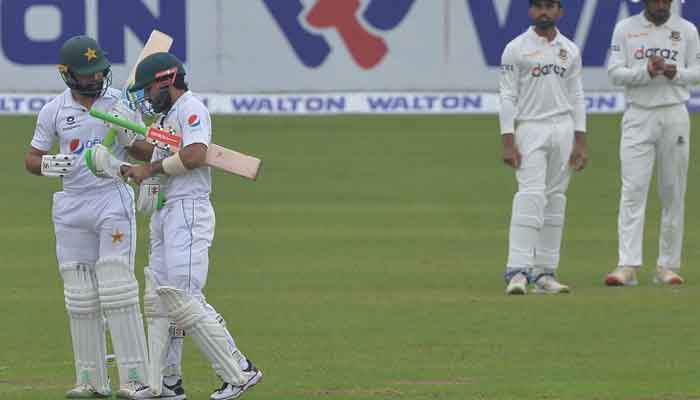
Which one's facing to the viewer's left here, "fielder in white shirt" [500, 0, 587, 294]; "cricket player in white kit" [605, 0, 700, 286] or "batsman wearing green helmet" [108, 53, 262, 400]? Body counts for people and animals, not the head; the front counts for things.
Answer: the batsman wearing green helmet

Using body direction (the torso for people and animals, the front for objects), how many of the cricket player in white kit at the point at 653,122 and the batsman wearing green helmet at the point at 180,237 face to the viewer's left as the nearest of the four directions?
1

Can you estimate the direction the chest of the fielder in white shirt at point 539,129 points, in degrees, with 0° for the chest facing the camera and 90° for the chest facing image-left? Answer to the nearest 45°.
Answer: approximately 0°

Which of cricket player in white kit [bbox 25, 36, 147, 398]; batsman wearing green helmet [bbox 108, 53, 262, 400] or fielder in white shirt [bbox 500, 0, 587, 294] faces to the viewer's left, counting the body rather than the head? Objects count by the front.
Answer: the batsman wearing green helmet

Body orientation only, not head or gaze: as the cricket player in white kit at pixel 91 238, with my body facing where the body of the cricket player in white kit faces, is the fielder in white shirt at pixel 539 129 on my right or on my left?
on my left

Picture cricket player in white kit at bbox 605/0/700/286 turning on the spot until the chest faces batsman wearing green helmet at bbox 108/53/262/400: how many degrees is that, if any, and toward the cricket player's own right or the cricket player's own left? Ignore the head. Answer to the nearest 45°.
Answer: approximately 45° to the cricket player's own right

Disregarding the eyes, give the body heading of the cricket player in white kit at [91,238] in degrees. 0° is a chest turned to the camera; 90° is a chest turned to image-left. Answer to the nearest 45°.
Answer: approximately 0°

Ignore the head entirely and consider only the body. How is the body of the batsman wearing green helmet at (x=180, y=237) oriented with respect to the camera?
to the viewer's left

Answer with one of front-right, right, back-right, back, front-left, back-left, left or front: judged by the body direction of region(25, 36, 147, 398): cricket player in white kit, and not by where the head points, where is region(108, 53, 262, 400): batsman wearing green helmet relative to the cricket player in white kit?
front-left

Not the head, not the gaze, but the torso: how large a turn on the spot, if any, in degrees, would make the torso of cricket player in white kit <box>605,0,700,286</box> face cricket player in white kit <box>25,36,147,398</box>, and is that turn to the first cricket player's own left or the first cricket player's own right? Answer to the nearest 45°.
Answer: approximately 45° to the first cricket player's own right
